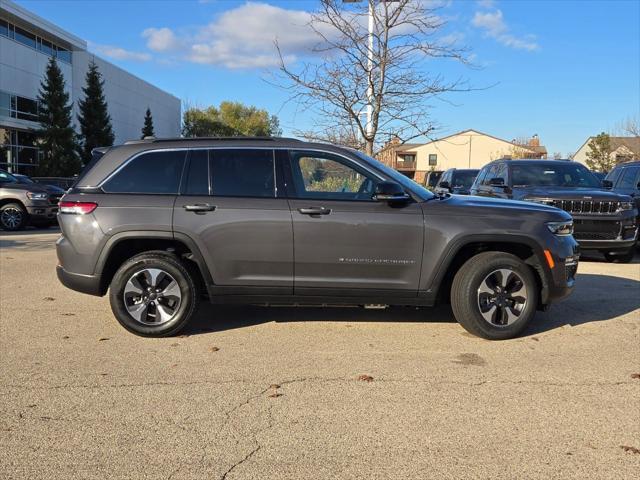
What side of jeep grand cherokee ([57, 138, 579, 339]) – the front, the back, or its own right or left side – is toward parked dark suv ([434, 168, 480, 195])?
left

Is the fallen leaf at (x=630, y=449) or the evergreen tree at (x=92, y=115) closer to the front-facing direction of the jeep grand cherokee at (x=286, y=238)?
the fallen leaf

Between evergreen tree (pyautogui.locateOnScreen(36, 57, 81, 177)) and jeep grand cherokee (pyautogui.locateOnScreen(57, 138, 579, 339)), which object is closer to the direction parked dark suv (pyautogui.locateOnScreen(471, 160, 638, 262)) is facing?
the jeep grand cherokee

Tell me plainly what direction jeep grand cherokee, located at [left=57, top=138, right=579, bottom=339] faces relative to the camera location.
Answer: facing to the right of the viewer

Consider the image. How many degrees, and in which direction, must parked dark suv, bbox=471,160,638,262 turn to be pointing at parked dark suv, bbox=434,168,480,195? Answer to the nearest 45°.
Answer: approximately 180°

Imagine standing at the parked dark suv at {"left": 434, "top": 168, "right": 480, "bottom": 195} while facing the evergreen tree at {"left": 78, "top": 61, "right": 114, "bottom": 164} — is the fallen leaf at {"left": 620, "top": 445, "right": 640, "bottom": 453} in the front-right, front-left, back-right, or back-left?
back-left

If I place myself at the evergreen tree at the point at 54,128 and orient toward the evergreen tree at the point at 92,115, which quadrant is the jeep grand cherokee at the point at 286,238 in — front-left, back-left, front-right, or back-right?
back-right

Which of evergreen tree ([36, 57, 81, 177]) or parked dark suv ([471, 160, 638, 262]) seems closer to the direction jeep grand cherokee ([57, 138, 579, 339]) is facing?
the parked dark suv

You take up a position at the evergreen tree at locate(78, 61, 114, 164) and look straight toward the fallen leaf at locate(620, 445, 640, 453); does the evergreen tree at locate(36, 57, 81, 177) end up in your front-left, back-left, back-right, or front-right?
front-right

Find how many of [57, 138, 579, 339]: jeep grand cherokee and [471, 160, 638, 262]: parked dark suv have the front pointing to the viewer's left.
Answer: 0

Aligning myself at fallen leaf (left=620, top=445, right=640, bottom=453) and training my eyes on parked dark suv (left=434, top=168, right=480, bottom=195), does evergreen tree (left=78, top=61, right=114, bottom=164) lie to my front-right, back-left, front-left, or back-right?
front-left

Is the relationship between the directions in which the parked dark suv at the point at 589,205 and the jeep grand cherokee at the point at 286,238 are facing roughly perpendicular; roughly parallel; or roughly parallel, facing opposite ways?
roughly perpendicular

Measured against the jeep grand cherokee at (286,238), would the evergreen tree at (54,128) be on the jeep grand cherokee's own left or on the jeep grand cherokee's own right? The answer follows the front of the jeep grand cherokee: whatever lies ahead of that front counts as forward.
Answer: on the jeep grand cherokee's own left
